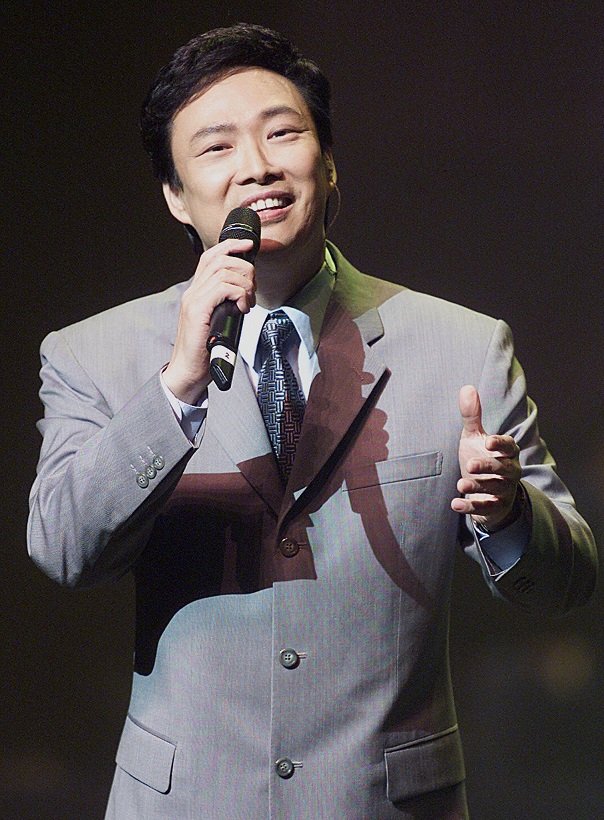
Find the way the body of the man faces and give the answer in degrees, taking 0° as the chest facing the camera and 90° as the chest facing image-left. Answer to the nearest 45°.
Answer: approximately 0°
